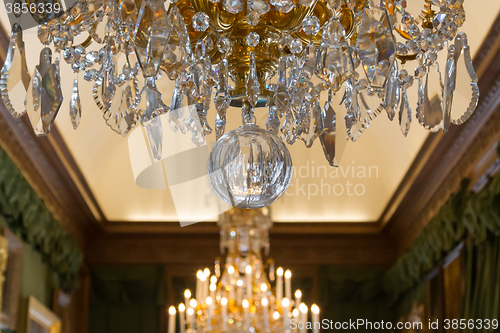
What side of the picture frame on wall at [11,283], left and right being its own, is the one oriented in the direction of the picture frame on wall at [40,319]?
left

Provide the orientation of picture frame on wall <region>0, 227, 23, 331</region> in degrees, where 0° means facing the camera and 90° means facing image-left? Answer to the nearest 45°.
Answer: approximately 270°

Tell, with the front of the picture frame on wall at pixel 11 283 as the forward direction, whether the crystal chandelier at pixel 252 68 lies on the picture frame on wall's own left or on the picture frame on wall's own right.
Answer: on the picture frame on wall's own right

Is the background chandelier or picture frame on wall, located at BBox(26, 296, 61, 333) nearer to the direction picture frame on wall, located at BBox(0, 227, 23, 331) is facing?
the background chandelier

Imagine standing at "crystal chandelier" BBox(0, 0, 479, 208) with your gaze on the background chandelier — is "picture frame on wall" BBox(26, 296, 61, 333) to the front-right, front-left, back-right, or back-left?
front-left

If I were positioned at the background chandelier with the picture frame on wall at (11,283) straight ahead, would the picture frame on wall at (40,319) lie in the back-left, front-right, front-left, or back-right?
front-right
